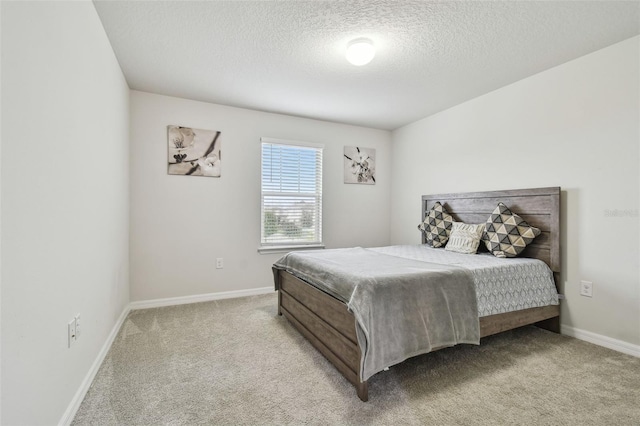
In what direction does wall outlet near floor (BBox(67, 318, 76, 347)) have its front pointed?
to the viewer's right

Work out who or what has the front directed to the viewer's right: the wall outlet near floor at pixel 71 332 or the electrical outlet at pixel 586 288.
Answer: the wall outlet near floor

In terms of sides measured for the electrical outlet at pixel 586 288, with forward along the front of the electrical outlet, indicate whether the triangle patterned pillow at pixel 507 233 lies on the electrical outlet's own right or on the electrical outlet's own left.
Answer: on the electrical outlet's own right

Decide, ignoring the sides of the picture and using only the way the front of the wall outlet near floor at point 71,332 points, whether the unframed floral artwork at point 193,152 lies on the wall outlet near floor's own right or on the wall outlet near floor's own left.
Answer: on the wall outlet near floor's own left

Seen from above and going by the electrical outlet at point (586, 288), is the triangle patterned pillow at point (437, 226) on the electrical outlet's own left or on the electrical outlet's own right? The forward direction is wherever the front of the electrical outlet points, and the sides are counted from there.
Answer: on the electrical outlet's own right

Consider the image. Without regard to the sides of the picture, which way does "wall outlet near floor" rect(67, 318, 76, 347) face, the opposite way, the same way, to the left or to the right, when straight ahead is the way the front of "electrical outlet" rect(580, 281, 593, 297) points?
the opposite way

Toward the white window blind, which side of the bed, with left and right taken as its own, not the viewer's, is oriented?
right

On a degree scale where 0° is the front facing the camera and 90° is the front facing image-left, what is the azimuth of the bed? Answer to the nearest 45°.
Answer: approximately 45°
